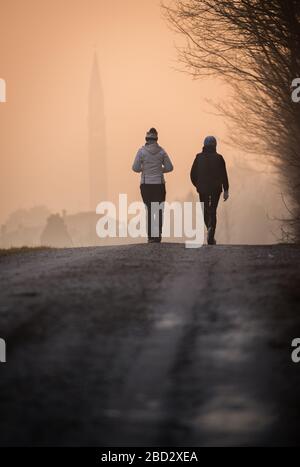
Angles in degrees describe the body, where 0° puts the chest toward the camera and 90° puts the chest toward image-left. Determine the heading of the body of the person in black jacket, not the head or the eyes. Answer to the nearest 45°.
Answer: approximately 180°

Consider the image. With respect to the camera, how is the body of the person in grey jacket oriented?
away from the camera

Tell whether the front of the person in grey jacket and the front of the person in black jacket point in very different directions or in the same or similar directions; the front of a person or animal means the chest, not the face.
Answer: same or similar directions

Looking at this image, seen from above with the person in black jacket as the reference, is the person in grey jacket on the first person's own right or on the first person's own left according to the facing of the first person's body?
on the first person's own left

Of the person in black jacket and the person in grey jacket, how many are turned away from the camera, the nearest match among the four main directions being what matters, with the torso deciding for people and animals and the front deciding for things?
2

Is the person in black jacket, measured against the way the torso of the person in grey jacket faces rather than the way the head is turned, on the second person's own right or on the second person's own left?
on the second person's own right
